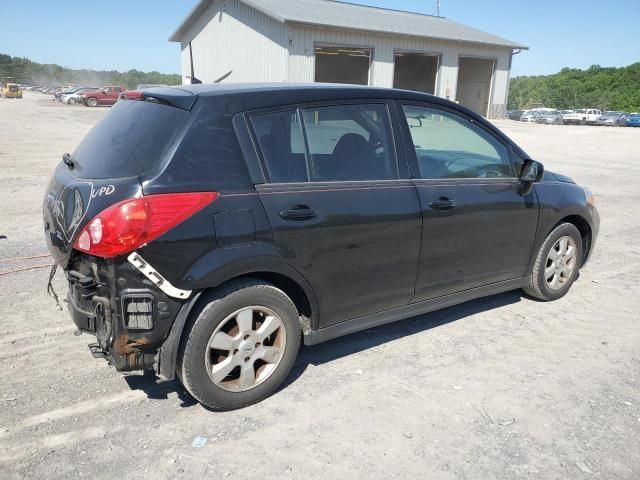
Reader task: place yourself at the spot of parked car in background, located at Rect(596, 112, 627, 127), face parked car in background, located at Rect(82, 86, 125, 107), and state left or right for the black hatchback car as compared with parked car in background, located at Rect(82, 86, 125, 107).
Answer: left

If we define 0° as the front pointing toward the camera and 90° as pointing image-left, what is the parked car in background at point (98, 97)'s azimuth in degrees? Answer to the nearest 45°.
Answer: approximately 90°

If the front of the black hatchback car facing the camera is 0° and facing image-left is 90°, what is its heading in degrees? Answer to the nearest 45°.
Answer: approximately 225°

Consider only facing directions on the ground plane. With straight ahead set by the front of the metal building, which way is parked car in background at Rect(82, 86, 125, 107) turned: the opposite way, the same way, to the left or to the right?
to the right

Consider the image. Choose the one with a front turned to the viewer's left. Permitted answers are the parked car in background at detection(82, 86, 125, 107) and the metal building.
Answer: the parked car in background

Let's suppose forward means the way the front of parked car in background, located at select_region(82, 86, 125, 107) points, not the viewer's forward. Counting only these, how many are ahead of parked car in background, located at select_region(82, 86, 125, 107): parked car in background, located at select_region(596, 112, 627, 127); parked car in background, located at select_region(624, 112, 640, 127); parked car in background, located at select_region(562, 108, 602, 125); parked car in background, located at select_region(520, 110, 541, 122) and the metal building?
0

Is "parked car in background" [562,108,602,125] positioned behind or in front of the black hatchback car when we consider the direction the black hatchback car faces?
in front

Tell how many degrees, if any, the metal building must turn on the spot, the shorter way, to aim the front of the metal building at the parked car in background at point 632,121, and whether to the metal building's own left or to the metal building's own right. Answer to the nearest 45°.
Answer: approximately 90° to the metal building's own left

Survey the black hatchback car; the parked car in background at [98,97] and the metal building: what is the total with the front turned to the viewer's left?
1

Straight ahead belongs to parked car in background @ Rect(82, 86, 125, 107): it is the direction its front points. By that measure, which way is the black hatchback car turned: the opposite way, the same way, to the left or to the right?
the opposite way

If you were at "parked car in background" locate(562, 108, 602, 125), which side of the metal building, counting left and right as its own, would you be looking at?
left

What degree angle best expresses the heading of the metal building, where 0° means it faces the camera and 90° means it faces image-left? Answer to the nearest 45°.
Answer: approximately 315°

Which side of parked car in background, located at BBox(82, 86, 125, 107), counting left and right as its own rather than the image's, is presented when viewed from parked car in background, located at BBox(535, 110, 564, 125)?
back

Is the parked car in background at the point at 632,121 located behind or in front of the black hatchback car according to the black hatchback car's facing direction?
in front

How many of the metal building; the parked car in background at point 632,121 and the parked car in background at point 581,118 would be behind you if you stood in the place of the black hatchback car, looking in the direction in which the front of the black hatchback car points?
0

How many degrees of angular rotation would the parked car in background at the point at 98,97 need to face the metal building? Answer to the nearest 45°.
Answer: approximately 135° to its left
